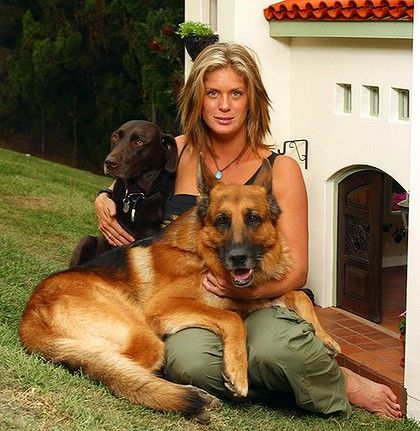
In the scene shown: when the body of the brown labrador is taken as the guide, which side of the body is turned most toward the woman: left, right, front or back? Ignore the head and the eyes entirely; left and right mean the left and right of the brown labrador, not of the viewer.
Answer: left

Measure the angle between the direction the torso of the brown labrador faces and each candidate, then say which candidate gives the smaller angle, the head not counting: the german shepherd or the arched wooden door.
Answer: the german shepherd

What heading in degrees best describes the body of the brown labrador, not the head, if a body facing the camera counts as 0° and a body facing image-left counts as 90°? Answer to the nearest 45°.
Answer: approximately 45°

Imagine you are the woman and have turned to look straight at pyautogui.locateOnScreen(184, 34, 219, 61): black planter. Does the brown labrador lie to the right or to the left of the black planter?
left

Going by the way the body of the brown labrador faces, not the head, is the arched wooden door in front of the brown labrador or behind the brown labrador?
behind

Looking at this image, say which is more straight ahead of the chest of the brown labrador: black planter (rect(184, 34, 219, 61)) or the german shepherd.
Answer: the german shepherd
